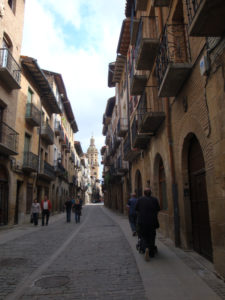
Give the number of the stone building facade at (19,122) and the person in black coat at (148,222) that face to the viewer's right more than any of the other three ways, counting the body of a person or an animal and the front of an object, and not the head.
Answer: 1

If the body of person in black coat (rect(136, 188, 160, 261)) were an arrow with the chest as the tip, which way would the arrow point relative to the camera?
away from the camera

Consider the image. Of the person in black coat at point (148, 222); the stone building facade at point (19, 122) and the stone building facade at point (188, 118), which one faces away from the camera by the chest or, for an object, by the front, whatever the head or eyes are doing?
the person in black coat

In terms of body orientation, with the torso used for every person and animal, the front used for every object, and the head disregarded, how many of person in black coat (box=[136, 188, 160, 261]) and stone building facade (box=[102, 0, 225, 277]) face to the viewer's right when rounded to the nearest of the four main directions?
0

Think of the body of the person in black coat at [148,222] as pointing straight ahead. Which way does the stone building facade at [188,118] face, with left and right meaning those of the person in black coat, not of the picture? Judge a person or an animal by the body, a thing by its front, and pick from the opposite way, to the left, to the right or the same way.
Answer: to the left

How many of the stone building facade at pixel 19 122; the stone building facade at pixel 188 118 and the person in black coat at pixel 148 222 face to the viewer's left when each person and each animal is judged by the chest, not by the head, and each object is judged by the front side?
1

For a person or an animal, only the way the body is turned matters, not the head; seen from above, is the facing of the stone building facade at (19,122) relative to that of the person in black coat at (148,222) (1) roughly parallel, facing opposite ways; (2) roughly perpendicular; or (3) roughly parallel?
roughly perpendicular

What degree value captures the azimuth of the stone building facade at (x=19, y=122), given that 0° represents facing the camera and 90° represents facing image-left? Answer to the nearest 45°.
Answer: approximately 270°

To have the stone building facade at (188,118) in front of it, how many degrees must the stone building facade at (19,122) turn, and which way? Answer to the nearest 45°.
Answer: approximately 45° to its right

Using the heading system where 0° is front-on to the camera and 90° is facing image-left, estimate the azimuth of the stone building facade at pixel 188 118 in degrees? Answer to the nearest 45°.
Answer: approximately 90°

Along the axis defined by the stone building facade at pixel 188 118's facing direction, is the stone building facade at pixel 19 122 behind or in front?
in front
